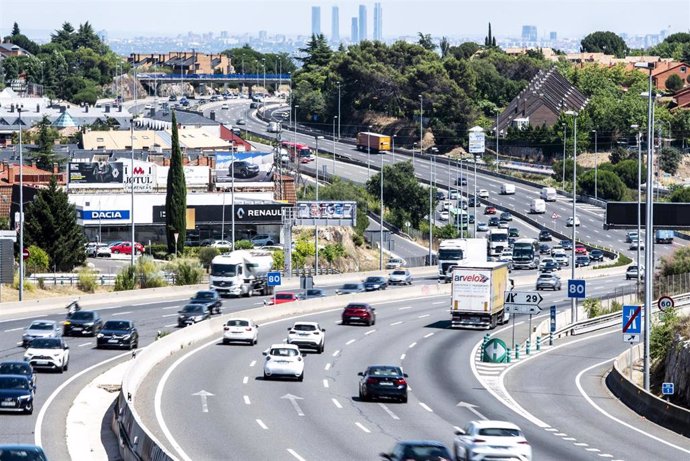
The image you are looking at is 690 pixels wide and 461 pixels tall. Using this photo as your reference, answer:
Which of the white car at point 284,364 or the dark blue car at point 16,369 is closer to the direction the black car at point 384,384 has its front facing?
the white car

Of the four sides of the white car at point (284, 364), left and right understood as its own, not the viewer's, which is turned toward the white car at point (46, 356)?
left

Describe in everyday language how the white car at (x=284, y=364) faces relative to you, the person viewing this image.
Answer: facing away from the viewer

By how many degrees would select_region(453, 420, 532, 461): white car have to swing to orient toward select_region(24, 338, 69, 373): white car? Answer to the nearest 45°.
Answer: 0° — it already faces it

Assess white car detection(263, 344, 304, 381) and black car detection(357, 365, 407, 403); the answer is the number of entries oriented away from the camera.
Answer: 2

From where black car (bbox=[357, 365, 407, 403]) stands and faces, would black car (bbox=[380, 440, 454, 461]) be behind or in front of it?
behind

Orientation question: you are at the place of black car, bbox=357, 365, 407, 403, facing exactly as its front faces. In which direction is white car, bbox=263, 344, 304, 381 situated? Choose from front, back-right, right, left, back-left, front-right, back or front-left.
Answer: front-left

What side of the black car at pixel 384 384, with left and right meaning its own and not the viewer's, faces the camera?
back

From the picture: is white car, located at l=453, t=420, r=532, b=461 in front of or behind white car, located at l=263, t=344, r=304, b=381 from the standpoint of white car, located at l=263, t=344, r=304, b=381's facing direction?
behind

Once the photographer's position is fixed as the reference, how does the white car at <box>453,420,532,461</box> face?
facing away from the viewer and to the left of the viewer

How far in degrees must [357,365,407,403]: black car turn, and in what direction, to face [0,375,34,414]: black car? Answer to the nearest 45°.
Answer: approximately 90° to its left
